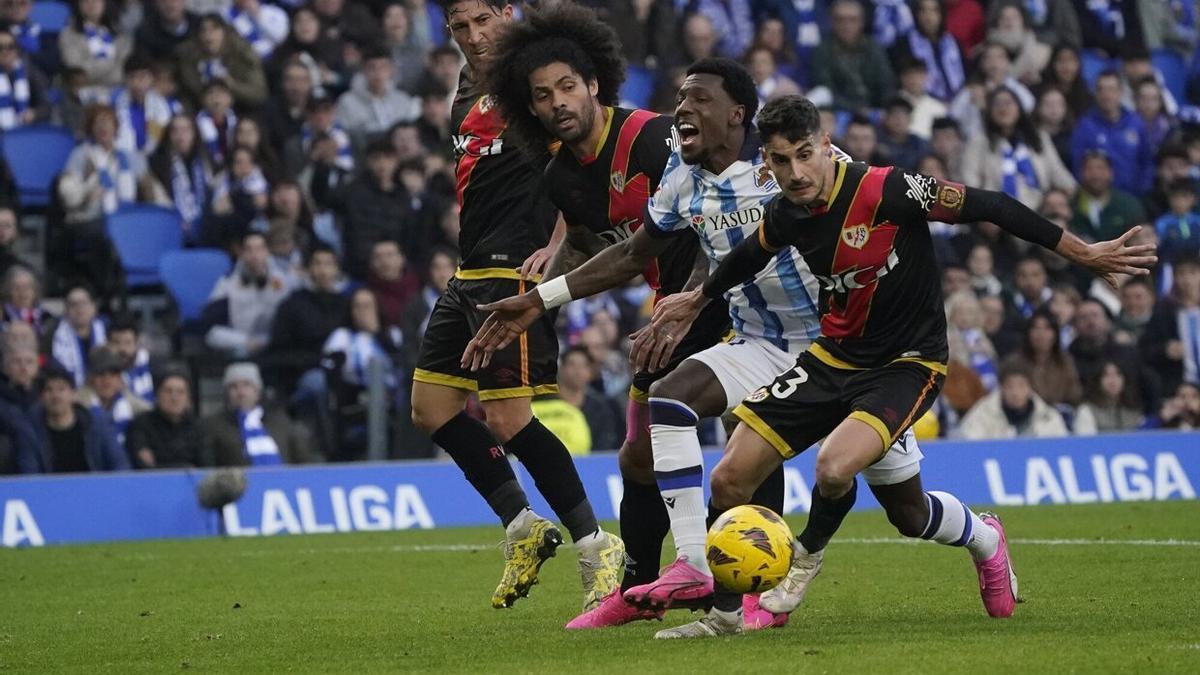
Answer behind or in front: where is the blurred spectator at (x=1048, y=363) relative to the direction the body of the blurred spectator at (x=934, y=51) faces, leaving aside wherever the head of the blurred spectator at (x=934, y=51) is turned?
in front

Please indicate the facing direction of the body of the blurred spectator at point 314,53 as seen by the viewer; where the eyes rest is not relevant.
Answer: toward the camera

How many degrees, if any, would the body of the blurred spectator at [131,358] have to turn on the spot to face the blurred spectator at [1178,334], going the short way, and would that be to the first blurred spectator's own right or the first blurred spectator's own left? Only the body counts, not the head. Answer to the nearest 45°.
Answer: approximately 90° to the first blurred spectator's own left

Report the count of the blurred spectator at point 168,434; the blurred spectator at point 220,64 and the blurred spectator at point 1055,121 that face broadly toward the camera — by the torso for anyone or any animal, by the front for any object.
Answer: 3

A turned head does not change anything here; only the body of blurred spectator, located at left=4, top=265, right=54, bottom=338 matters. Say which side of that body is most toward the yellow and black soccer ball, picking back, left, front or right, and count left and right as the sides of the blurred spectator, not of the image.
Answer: front

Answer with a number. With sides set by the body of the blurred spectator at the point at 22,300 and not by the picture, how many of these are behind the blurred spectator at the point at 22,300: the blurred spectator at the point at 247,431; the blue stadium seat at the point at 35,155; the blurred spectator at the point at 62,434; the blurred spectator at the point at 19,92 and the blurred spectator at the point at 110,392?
2

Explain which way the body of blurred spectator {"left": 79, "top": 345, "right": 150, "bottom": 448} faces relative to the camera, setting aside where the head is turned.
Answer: toward the camera

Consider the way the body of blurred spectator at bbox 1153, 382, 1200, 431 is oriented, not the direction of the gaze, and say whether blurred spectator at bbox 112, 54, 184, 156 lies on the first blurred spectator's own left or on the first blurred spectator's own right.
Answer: on the first blurred spectator's own right

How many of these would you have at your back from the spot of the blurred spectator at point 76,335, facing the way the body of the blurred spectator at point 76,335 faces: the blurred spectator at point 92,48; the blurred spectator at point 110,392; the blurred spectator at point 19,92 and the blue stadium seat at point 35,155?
3

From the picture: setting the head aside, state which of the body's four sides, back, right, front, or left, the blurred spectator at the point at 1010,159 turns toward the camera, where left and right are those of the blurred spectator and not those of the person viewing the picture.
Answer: front
